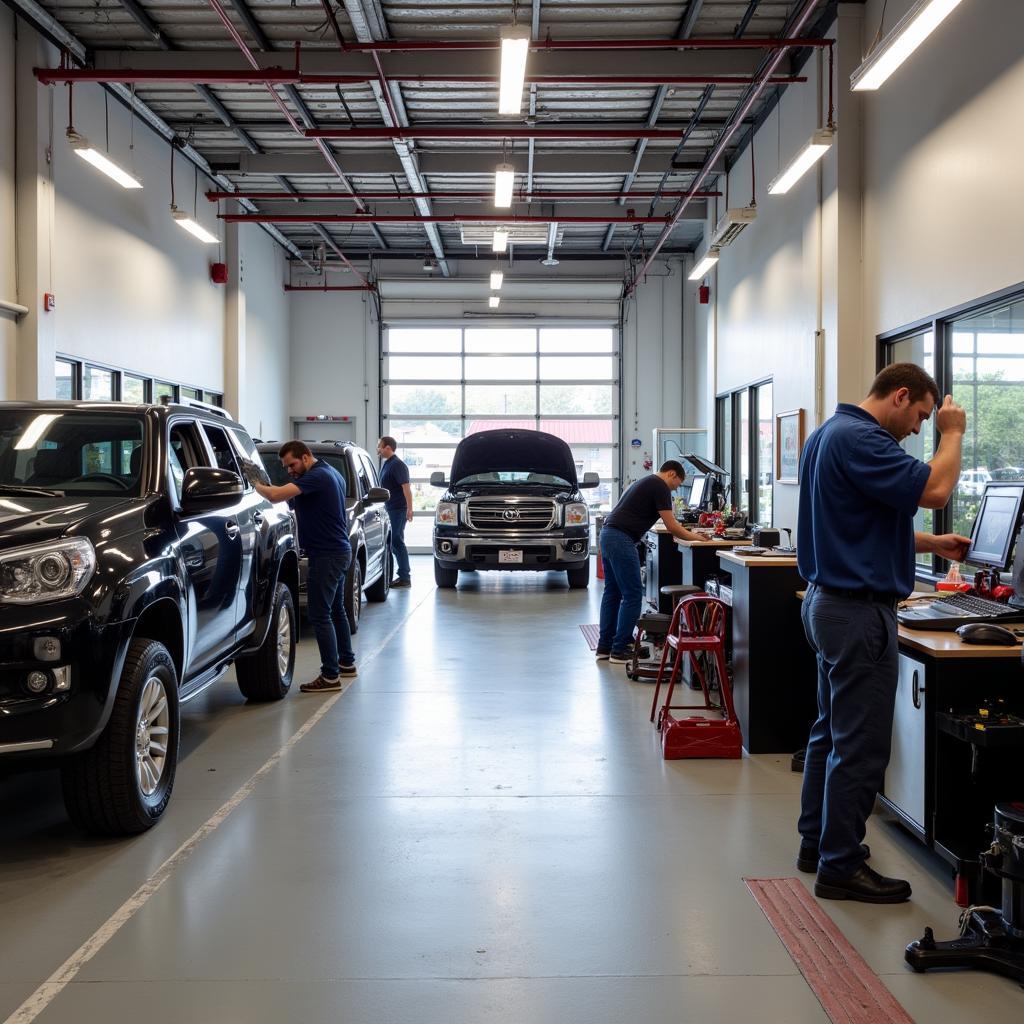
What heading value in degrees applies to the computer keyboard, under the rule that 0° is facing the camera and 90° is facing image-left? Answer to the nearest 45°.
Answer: approximately 45°

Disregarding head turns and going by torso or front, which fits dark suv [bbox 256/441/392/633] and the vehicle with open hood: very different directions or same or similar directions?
same or similar directions

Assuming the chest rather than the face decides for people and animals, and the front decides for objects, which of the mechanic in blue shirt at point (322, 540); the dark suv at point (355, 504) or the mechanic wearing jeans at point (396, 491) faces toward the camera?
the dark suv

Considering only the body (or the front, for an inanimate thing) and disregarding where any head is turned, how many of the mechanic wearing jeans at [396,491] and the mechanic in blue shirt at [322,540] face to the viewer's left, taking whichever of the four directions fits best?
2

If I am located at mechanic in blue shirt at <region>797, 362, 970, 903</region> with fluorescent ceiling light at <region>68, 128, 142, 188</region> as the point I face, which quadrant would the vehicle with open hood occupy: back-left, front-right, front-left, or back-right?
front-right

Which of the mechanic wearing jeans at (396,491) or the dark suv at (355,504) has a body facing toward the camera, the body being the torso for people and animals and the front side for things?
the dark suv

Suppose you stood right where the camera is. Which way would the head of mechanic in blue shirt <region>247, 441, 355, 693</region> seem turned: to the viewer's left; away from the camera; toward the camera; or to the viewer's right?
to the viewer's left

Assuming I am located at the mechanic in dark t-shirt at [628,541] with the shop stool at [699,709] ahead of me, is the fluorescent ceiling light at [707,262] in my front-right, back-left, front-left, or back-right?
back-left

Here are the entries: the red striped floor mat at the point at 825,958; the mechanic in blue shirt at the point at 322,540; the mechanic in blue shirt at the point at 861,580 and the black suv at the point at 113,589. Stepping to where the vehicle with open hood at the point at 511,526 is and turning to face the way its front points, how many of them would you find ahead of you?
4

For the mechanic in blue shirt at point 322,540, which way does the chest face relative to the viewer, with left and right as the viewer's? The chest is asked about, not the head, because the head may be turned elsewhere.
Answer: facing to the left of the viewer

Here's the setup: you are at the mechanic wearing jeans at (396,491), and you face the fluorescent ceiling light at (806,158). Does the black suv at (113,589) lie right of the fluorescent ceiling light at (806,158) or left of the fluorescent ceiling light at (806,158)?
right

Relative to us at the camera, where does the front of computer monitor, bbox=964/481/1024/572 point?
facing the viewer and to the left of the viewer

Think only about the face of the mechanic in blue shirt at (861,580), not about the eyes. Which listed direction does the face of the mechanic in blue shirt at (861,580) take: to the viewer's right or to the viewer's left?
to the viewer's right

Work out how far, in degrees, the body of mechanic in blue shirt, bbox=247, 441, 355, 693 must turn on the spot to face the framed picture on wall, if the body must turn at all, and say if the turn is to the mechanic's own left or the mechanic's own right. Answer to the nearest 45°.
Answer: approximately 135° to the mechanic's own right

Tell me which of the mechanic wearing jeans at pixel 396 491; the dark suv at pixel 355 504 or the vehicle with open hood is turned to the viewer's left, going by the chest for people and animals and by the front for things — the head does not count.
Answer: the mechanic wearing jeans

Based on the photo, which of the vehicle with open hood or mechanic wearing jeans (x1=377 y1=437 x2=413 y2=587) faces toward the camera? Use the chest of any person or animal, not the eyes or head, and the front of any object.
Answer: the vehicle with open hood

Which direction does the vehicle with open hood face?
toward the camera

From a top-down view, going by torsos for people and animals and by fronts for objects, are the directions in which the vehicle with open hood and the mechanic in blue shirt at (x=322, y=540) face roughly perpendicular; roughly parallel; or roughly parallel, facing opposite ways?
roughly perpendicular
